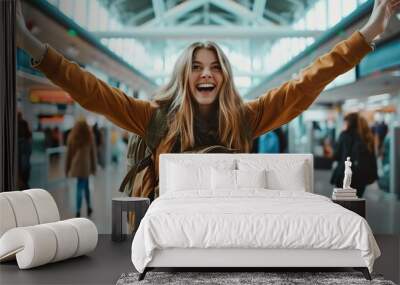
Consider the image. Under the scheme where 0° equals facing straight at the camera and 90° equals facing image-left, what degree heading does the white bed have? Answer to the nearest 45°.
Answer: approximately 0°

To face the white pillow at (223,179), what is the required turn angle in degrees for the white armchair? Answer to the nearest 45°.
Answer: approximately 45° to its left

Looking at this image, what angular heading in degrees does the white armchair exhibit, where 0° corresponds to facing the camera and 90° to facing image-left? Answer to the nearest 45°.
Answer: approximately 315°
